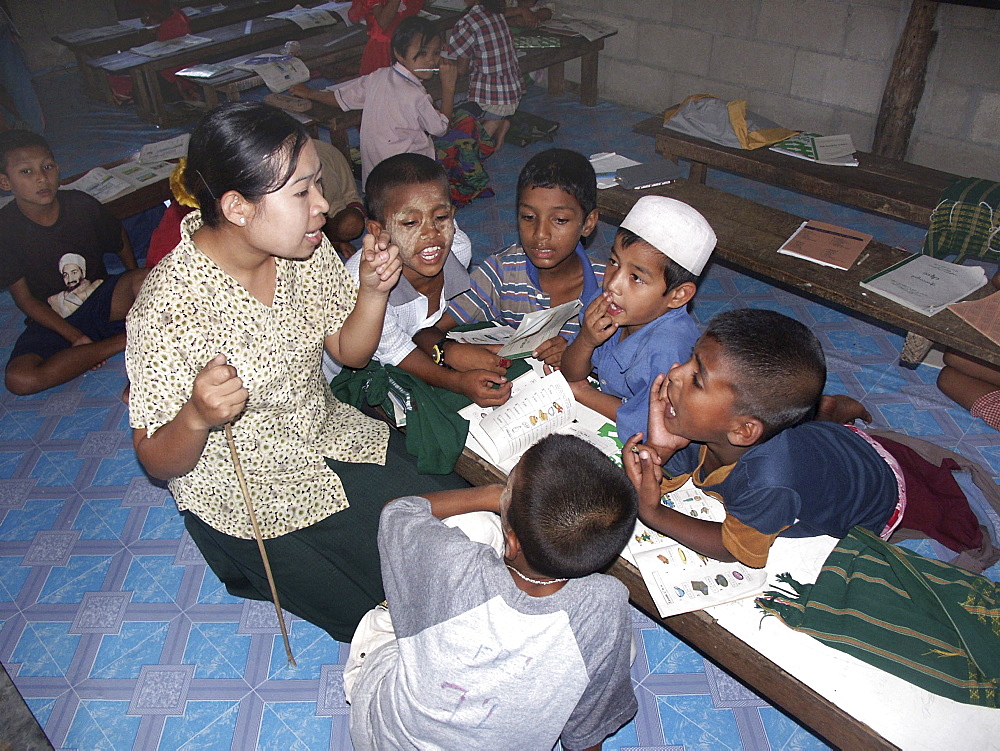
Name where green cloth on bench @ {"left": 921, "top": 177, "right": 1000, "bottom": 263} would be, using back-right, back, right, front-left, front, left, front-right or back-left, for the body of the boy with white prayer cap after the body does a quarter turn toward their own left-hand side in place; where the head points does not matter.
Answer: left

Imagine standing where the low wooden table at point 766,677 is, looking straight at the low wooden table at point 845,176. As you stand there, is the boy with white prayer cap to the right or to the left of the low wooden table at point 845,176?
left

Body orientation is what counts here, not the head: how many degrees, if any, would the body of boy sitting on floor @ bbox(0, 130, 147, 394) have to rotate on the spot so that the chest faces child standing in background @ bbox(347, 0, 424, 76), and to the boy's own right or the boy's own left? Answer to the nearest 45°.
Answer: approximately 90° to the boy's own left

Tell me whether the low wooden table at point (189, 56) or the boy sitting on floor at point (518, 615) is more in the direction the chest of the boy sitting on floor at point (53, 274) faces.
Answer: the boy sitting on floor

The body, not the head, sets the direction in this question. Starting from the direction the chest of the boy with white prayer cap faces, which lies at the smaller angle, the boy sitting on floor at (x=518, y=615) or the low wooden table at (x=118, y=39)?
the boy sitting on floor

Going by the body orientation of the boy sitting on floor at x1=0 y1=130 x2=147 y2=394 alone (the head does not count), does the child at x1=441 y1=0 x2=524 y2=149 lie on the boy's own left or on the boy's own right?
on the boy's own left

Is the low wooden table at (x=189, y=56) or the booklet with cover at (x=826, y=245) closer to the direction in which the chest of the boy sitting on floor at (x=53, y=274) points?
the booklet with cover
